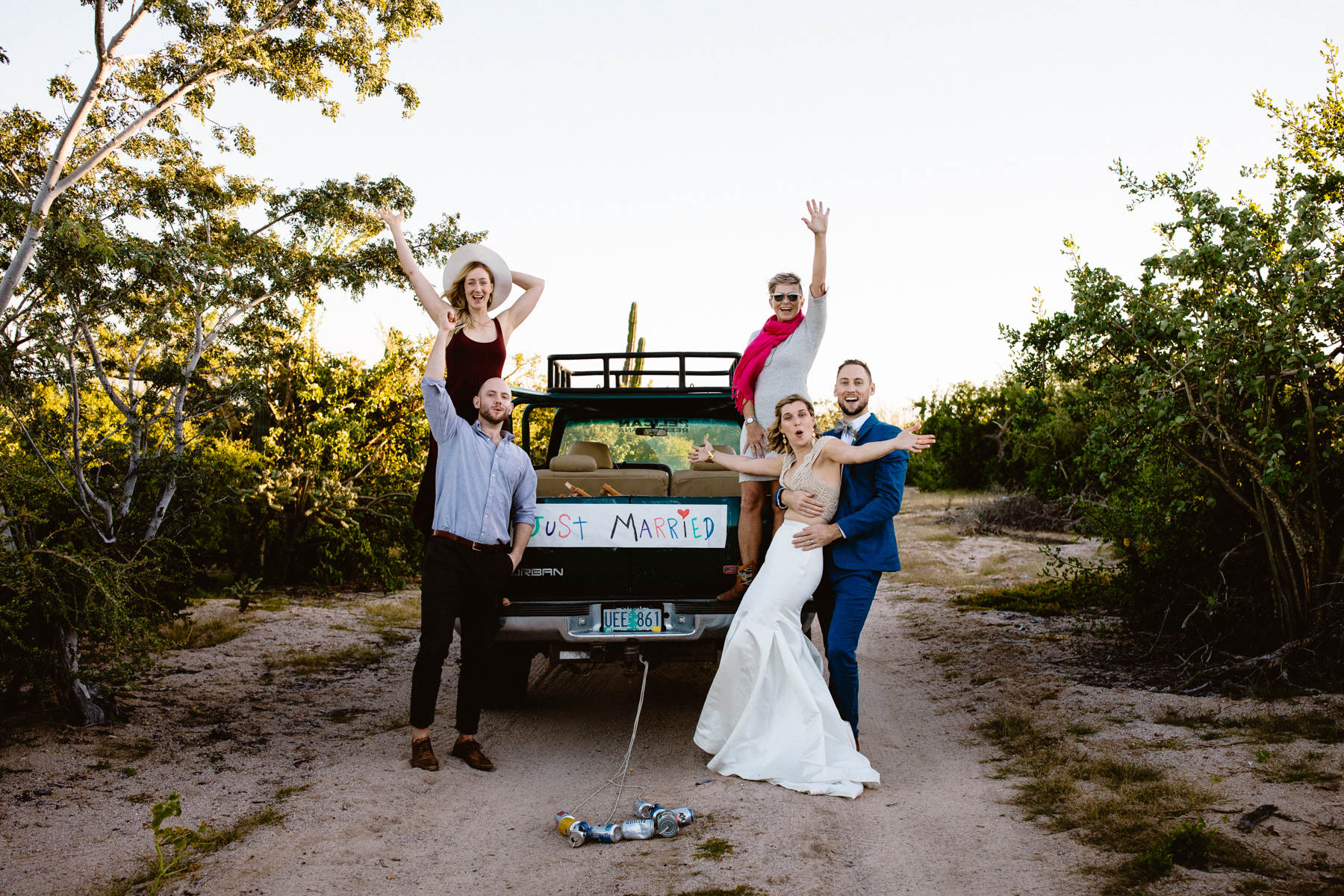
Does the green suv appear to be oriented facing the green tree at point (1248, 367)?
no

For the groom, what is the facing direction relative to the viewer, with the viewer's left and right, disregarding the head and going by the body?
facing the viewer and to the left of the viewer

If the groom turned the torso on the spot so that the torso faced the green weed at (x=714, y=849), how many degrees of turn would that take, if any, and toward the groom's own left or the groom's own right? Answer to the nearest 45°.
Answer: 0° — they already face it

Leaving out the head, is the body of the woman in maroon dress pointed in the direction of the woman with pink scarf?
no

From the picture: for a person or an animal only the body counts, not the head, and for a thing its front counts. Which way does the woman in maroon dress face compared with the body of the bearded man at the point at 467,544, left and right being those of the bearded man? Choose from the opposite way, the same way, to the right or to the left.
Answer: the same way

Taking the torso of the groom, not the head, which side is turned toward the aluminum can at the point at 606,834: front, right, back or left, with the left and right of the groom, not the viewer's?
front

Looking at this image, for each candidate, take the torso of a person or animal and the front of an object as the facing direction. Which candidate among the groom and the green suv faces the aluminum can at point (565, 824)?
the groom

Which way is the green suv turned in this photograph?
away from the camera

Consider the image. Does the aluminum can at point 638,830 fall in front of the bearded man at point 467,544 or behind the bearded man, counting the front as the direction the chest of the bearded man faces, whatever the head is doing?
in front

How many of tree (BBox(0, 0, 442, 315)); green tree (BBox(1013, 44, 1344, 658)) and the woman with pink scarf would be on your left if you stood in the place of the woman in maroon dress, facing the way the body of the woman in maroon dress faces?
2

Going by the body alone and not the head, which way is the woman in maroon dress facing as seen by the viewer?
toward the camera

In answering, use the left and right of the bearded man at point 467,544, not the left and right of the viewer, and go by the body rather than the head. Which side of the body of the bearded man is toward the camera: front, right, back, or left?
front

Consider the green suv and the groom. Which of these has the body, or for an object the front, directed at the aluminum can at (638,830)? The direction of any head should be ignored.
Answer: the groom

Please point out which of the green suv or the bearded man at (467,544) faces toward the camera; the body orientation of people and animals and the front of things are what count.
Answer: the bearded man

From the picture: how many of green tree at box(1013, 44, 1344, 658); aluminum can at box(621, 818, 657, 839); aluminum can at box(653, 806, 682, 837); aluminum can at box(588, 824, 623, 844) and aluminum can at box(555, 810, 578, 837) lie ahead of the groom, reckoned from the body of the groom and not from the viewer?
4
